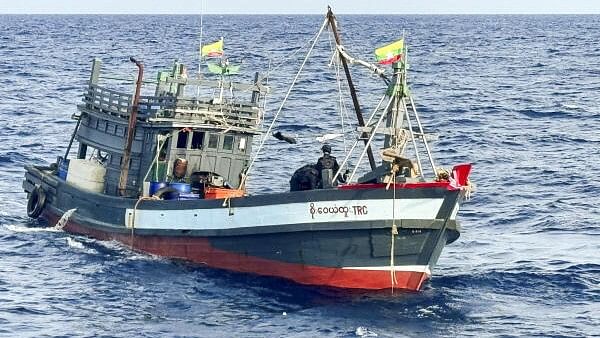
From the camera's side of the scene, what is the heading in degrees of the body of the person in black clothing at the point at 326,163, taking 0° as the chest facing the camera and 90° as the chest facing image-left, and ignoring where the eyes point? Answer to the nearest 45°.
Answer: approximately 0°

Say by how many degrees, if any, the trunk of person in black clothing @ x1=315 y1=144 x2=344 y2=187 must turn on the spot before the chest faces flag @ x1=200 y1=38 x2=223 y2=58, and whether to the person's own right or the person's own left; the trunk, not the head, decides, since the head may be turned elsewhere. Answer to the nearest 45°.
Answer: approximately 135° to the person's own right
